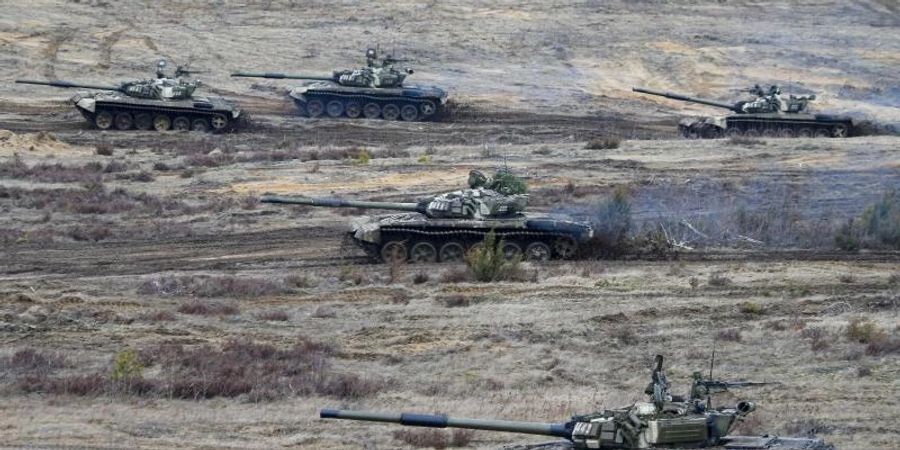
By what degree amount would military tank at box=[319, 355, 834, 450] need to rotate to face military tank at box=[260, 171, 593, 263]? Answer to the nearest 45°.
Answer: approximately 90° to its right

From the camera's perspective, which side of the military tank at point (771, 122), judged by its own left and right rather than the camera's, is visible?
left

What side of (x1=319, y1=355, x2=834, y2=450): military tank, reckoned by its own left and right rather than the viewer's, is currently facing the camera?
left

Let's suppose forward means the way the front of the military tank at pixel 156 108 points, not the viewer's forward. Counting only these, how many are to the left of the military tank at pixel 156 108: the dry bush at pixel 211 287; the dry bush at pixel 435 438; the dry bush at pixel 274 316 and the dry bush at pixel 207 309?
4

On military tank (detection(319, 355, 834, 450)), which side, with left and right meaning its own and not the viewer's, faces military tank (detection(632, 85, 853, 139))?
right

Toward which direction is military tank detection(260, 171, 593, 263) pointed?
to the viewer's left

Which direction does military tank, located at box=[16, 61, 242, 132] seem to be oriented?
to the viewer's left
